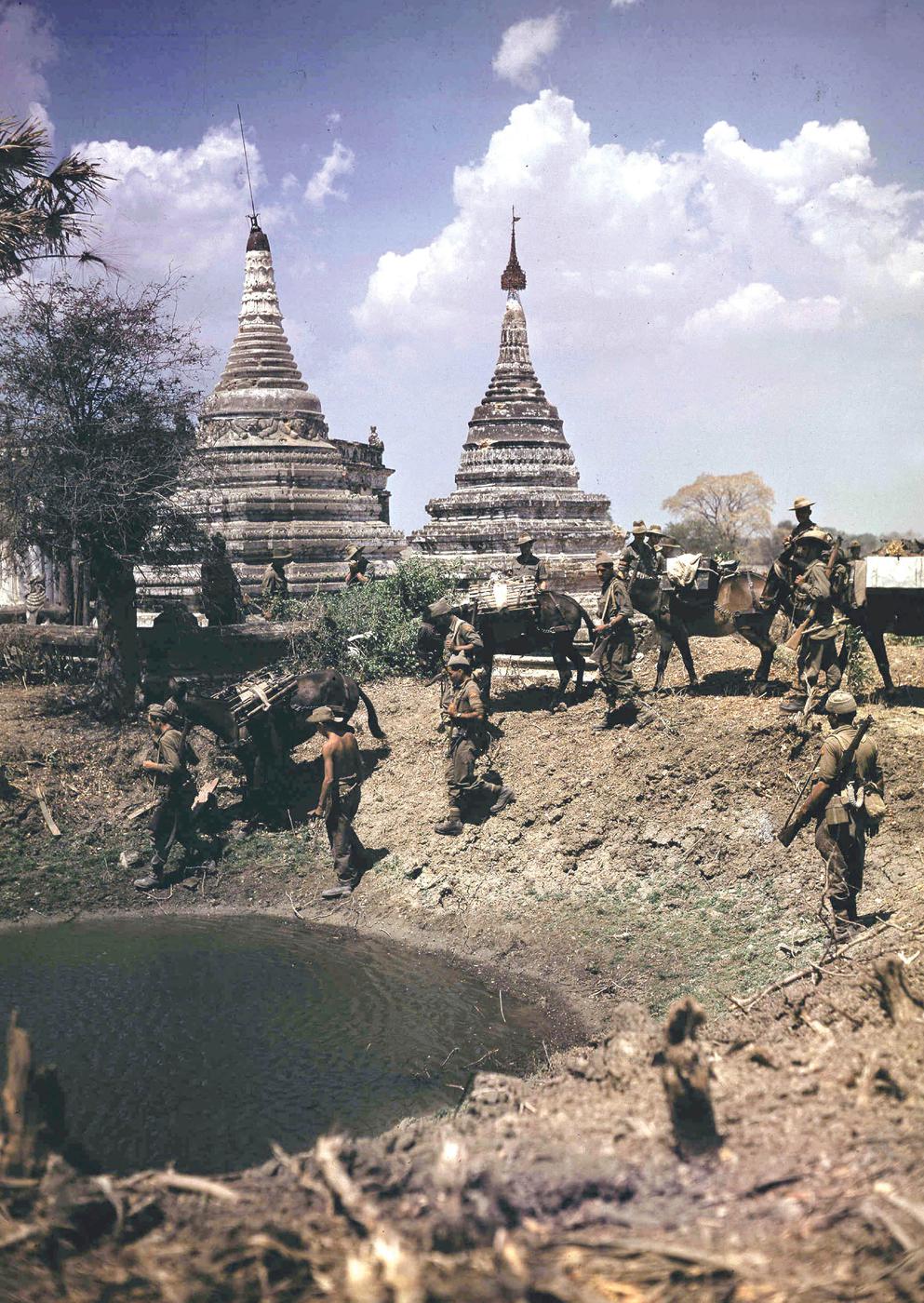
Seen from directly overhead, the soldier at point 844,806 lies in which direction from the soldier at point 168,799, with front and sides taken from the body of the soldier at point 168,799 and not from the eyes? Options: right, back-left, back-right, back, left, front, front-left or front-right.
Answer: back-left

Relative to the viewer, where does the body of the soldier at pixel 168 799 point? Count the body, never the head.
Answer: to the viewer's left

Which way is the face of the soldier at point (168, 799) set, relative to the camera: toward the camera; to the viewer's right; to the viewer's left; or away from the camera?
to the viewer's left

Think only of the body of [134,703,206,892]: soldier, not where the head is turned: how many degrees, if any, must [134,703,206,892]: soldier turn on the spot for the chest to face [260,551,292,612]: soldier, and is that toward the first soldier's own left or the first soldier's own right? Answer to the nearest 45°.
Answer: approximately 90° to the first soldier's own right

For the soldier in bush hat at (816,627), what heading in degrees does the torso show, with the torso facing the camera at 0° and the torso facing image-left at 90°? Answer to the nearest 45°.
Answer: approximately 90°

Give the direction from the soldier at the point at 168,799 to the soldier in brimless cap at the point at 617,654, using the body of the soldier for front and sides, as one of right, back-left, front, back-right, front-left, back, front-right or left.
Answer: back
